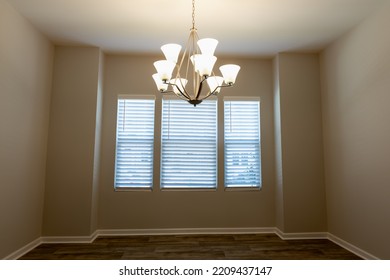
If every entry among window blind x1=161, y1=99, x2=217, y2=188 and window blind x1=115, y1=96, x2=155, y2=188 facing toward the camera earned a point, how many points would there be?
2

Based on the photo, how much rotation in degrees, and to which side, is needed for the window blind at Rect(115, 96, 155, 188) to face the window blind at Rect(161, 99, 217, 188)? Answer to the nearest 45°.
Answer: approximately 90° to its left

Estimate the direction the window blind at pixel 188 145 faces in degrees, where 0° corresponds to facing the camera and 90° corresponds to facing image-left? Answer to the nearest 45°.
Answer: approximately 0°

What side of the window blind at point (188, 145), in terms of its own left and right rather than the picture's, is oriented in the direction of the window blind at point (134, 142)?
right

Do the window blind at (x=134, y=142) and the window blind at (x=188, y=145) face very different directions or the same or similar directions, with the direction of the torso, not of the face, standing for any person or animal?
same or similar directions

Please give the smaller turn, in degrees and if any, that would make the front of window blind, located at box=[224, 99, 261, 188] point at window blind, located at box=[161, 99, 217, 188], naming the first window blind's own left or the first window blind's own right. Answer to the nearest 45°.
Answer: approximately 90° to the first window blind's own right

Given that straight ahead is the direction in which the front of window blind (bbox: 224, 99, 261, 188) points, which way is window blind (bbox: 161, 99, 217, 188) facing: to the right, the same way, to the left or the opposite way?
the same way

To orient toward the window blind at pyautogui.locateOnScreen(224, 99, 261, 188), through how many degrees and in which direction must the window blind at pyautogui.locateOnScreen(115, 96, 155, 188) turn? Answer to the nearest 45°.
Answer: approximately 90° to its left

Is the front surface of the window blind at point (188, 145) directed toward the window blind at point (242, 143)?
no

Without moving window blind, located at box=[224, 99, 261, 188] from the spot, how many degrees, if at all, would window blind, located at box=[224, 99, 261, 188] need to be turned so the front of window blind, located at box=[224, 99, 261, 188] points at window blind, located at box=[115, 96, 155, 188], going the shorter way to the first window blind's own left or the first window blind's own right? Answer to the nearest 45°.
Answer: approximately 90° to the first window blind's own right

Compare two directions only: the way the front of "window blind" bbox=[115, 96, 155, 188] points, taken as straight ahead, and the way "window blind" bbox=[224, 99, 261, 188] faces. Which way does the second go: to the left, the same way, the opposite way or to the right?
the same way

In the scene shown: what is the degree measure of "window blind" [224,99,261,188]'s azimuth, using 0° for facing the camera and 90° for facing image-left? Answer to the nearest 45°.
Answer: approximately 0°

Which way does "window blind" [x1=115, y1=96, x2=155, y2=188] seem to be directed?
toward the camera

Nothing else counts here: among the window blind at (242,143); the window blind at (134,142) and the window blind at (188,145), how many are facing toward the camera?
3

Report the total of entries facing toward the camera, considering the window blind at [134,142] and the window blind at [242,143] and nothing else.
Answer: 2
